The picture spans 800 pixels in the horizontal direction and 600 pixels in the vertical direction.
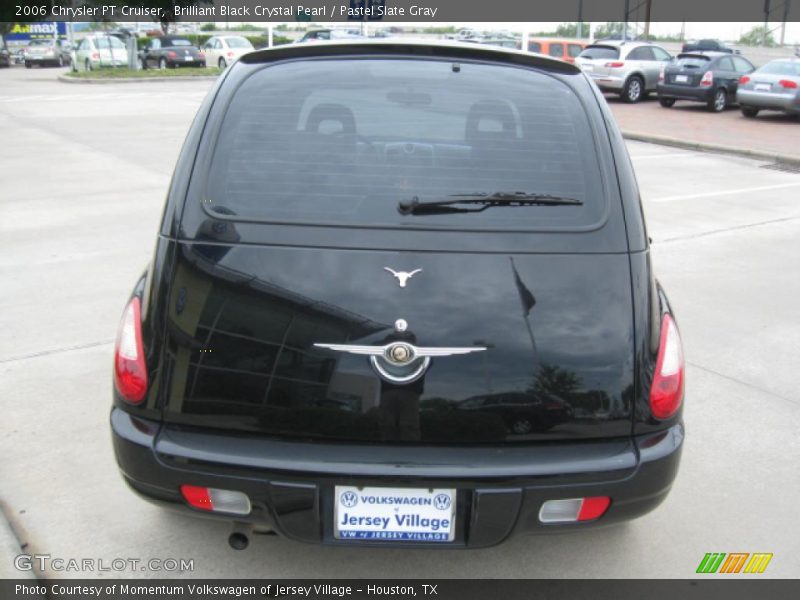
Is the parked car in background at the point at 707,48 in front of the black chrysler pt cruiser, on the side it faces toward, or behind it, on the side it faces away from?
in front

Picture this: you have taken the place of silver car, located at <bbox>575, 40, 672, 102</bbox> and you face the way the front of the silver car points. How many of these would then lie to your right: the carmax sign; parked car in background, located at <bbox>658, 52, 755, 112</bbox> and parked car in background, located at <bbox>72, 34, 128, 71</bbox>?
1

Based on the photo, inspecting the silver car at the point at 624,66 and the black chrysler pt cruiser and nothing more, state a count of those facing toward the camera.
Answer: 0

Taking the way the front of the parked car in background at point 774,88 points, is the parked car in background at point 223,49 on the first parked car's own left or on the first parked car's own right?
on the first parked car's own left

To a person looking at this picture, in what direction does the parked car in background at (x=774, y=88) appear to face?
facing away from the viewer and to the right of the viewer

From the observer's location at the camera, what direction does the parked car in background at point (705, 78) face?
facing away from the viewer and to the right of the viewer

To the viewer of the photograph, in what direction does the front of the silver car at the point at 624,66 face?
facing away from the viewer and to the right of the viewer

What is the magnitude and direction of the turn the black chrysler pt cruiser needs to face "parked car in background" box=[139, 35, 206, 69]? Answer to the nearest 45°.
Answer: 0° — it already faces it

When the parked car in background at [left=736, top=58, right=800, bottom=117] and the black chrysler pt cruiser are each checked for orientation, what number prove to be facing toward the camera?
0

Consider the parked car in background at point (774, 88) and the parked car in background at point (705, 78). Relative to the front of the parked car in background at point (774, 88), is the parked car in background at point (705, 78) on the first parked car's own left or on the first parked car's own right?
on the first parked car's own left

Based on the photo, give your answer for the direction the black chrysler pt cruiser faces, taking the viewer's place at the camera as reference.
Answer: facing away from the viewer
